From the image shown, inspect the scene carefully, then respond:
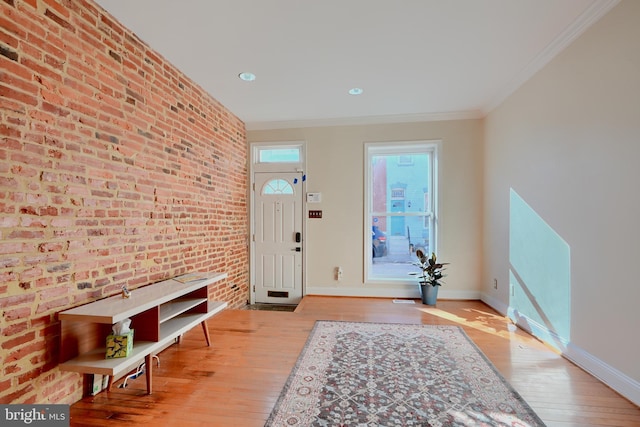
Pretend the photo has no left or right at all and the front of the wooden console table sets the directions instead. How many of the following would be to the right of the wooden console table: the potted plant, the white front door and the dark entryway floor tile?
0

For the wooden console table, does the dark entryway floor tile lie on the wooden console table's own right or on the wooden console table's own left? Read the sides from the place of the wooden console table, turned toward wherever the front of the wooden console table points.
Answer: on the wooden console table's own left

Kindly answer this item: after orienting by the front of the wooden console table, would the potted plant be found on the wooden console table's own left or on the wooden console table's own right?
on the wooden console table's own left

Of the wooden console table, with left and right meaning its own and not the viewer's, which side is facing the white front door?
left

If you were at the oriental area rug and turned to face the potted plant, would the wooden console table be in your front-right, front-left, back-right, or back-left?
back-left

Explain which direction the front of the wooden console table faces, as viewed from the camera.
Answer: facing the viewer and to the right of the viewer

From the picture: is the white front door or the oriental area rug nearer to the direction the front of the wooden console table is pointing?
the oriental area rug

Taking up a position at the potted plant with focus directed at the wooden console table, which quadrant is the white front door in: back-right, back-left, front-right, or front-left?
front-right

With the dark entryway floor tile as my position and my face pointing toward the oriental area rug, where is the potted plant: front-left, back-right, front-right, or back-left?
front-left

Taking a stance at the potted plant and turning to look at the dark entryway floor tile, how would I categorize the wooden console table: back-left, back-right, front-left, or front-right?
front-left

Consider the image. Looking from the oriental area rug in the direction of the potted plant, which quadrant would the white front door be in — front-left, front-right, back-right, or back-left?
front-left

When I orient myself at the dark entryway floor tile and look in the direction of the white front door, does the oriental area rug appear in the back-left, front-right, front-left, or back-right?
back-right

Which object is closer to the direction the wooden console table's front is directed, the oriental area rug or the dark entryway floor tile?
the oriental area rug

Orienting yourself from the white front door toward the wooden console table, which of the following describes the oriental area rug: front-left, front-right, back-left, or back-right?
front-left

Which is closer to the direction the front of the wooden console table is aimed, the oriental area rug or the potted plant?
the oriental area rug
